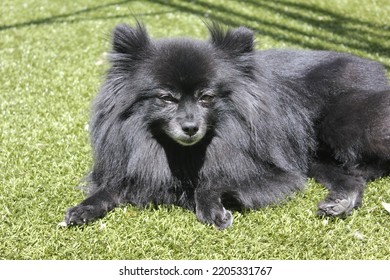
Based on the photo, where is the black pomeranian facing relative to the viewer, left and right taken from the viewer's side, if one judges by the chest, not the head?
facing the viewer and to the left of the viewer
